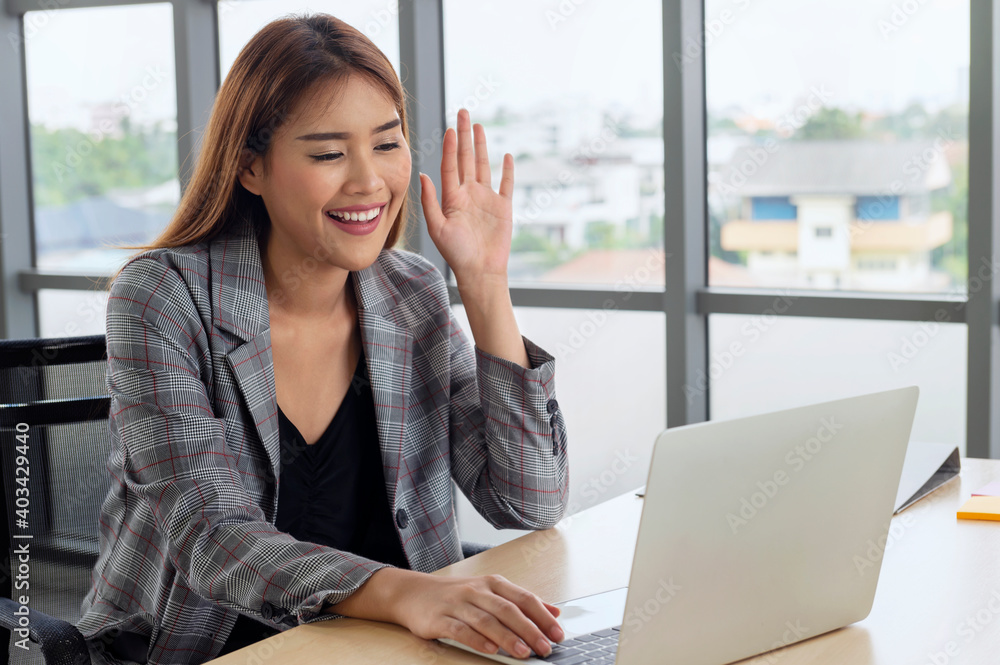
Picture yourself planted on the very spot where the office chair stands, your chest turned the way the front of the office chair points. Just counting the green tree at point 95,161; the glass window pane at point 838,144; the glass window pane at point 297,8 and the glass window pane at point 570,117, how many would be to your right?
0

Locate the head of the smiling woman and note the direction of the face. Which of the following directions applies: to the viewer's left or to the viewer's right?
to the viewer's right

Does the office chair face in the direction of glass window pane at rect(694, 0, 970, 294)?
no

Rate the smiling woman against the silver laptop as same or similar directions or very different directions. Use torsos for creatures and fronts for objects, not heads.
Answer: very different directions

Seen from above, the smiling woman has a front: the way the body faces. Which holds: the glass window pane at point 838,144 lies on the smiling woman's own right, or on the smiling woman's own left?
on the smiling woman's own left

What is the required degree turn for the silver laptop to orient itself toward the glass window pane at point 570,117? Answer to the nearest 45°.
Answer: approximately 45° to its right

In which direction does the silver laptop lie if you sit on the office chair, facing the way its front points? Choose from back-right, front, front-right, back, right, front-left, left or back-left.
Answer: front

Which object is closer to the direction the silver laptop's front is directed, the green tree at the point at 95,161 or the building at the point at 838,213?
the green tree

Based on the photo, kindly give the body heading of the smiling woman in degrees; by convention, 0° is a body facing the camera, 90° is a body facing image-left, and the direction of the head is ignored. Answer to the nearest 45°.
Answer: approximately 315°

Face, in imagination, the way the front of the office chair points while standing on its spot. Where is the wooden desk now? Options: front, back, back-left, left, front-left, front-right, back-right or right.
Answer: front

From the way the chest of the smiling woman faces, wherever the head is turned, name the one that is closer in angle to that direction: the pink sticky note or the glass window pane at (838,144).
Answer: the pink sticky note

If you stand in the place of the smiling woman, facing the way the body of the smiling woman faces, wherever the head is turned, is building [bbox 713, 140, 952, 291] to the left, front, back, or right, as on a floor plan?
left

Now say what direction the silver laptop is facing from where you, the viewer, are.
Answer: facing away from the viewer and to the left of the viewer

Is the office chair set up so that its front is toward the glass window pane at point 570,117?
no

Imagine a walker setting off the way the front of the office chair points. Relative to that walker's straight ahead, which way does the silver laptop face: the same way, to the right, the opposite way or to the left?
the opposite way
